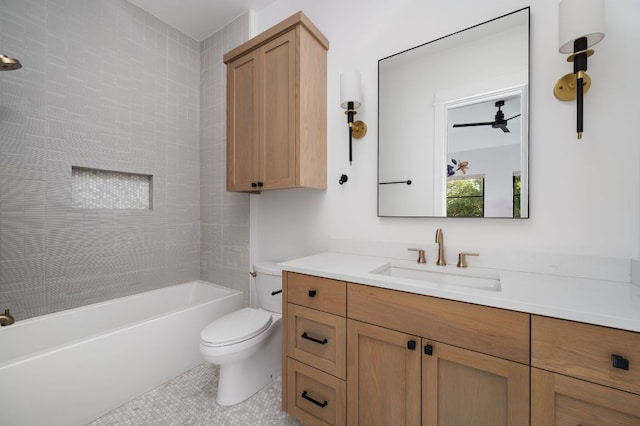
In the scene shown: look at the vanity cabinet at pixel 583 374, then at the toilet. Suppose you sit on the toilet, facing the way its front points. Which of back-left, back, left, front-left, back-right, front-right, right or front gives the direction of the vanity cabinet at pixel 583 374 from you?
left

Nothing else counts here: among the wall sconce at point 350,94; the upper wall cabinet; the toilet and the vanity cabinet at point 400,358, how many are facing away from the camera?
0

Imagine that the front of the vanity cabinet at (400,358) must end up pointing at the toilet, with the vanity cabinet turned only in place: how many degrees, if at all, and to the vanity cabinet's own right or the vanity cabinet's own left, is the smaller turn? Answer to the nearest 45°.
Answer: approximately 45° to the vanity cabinet's own right

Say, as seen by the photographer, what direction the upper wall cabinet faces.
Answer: facing the viewer and to the left of the viewer

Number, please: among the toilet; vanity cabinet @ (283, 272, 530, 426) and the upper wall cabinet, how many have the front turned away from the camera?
0

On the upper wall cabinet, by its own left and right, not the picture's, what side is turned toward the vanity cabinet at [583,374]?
left

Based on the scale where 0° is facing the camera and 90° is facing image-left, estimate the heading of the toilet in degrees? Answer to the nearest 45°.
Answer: approximately 45°

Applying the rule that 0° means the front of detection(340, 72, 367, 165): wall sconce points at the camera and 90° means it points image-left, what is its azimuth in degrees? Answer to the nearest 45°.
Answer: approximately 45°

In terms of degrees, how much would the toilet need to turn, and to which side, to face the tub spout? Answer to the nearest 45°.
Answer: approximately 45° to its right

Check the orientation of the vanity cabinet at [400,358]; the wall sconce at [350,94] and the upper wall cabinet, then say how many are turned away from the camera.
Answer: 0

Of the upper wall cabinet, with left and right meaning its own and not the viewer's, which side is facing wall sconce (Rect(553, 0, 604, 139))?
left

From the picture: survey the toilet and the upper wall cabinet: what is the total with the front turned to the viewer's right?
0
